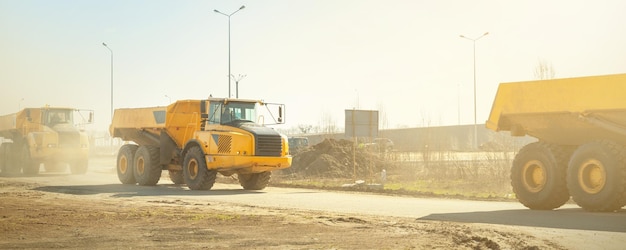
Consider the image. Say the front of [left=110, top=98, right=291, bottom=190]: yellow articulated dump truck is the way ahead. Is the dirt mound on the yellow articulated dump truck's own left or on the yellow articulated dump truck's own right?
on the yellow articulated dump truck's own left

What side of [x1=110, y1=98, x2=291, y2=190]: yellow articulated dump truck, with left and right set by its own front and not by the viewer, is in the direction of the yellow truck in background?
back

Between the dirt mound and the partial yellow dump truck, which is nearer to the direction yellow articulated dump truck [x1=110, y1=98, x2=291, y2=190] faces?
the partial yellow dump truck

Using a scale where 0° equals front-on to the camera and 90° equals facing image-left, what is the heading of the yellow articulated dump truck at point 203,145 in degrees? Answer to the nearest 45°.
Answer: approximately 315°

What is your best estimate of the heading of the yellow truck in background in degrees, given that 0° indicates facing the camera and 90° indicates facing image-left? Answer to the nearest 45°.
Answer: approximately 315°
